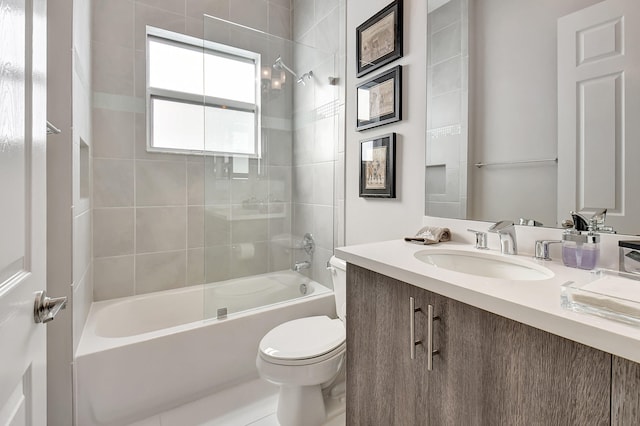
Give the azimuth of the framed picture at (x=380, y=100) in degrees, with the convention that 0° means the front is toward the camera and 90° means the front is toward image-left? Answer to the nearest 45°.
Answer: approximately 45°

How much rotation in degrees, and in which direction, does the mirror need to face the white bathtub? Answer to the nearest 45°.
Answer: approximately 45° to its right

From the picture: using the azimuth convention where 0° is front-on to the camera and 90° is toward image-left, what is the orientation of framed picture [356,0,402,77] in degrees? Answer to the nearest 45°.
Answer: approximately 45°

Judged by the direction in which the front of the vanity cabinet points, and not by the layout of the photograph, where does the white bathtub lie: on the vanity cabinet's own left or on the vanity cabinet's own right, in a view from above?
on the vanity cabinet's own right
